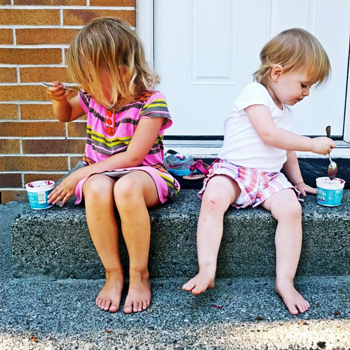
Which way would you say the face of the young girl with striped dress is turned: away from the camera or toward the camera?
toward the camera

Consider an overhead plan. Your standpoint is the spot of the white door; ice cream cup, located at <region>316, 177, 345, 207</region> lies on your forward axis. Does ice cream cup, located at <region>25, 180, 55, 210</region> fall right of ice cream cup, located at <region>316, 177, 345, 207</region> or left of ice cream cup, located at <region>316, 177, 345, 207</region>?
right

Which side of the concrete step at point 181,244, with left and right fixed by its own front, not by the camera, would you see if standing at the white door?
back

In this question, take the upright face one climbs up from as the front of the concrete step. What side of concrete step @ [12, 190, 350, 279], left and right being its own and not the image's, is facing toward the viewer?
front
